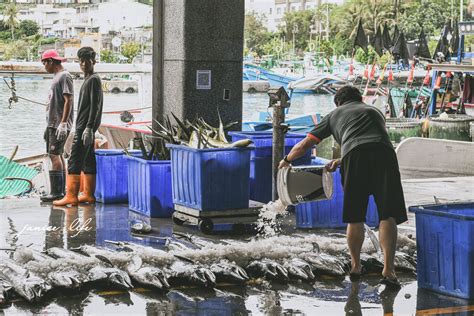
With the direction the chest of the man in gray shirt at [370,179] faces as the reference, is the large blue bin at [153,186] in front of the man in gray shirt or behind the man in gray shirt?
in front

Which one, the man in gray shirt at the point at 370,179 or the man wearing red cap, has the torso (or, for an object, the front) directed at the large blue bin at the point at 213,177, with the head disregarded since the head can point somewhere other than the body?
the man in gray shirt

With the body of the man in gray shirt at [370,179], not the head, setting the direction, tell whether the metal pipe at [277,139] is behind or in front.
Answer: in front

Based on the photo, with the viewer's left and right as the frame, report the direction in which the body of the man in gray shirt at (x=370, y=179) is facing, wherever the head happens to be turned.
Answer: facing away from the viewer and to the left of the viewer

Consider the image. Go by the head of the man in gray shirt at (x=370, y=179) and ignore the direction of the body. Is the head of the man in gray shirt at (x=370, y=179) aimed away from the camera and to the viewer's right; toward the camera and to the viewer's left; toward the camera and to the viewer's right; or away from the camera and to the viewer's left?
away from the camera and to the viewer's left

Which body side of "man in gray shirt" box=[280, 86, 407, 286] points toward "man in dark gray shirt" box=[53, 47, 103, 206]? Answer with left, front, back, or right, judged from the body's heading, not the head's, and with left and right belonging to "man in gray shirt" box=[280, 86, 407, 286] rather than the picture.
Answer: front

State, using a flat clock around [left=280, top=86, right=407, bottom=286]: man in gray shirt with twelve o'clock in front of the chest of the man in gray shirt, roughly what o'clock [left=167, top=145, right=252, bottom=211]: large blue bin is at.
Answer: The large blue bin is roughly at 12 o'clock from the man in gray shirt.

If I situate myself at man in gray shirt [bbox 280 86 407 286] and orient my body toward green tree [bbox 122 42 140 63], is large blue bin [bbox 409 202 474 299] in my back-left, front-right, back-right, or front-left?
back-right

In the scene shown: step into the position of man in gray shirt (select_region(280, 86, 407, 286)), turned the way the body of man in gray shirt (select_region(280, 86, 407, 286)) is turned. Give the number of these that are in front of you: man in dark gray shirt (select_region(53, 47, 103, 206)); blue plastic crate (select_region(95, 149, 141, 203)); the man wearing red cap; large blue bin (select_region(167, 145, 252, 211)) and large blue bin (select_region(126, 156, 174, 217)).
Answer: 5

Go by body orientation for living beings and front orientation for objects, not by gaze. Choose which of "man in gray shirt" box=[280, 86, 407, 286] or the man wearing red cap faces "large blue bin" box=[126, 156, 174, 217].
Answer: the man in gray shirt

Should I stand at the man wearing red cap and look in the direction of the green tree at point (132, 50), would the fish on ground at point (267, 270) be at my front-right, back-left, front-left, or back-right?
back-right
